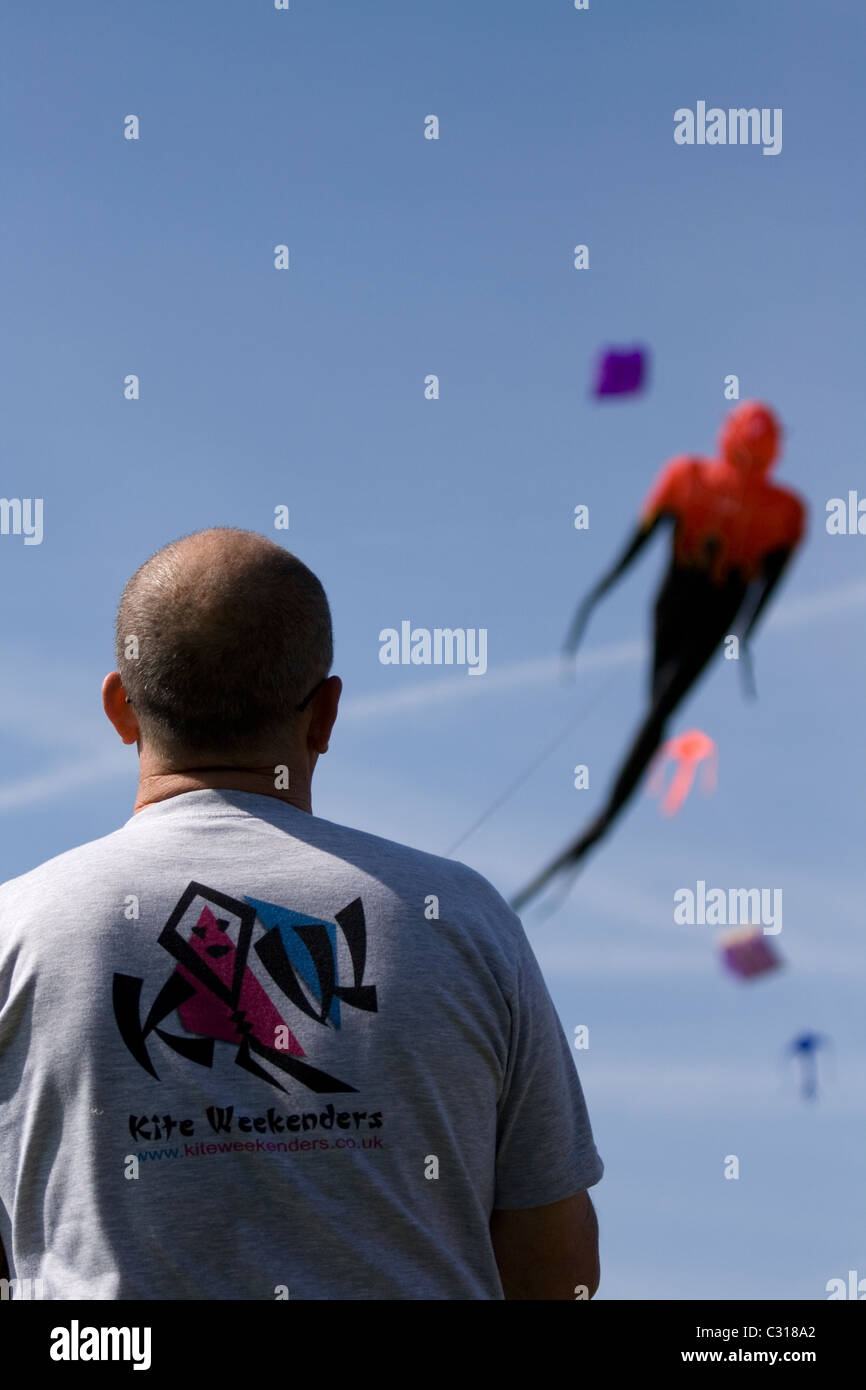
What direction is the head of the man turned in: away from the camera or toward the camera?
away from the camera

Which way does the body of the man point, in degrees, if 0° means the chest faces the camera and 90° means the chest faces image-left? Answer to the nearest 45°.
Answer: approximately 180°

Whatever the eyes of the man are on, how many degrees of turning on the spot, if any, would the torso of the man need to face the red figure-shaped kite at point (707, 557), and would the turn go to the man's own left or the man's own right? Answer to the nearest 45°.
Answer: approximately 45° to the man's own right
